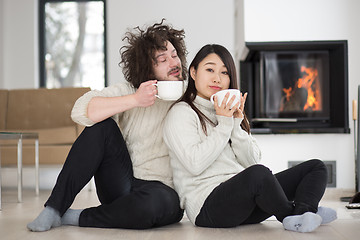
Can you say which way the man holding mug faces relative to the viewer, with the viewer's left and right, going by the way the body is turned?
facing the viewer and to the left of the viewer

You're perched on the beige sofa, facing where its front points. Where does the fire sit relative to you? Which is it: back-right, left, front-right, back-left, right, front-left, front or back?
front-left

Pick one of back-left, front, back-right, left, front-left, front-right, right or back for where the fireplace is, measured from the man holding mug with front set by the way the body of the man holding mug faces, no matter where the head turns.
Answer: back

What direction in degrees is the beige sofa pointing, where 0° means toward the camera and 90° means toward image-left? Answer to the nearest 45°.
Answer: approximately 0°

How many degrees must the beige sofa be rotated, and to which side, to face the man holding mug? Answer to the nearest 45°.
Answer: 0° — it already faces them

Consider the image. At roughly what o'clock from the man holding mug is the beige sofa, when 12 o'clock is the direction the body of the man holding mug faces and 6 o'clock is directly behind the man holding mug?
The beige sofa is roughly at 4 o'clock from the man holding mug.

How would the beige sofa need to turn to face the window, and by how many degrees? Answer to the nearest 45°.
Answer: approximately 180°

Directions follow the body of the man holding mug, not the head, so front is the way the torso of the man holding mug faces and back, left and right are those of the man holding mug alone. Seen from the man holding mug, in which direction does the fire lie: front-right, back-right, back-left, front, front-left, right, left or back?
back

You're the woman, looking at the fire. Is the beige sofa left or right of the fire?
left

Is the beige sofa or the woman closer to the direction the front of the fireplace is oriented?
the woman

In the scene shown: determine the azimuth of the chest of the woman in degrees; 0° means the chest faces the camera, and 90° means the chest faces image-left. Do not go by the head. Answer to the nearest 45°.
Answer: approximately 315°

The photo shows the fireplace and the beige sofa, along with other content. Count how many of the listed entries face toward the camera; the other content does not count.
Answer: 2

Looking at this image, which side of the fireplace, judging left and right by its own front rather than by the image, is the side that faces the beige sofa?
right
